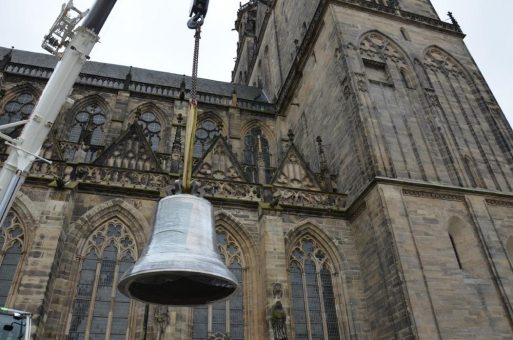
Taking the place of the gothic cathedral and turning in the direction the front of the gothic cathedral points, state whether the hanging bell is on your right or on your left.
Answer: on your right

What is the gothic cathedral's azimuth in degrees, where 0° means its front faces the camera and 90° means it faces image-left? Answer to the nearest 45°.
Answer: approximately 270°
